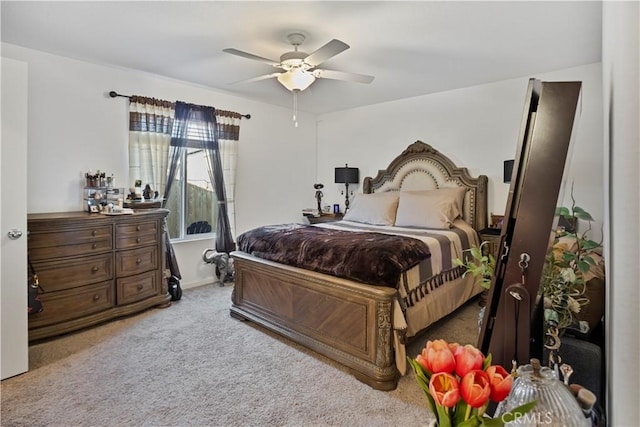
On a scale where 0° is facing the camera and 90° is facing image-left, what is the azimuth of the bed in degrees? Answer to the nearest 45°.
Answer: approximately 45°

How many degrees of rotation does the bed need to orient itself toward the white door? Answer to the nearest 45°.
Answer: approximately 45° to its right

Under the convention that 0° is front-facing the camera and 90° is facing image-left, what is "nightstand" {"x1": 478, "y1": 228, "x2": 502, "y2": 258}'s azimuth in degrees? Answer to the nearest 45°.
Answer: approximately 45°

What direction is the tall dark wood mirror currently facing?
to the viewer's left

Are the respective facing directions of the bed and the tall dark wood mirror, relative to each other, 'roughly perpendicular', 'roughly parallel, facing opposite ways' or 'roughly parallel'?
roughly perpendicular

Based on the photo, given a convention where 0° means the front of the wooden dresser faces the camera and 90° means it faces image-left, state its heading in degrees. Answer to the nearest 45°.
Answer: approximately 315°

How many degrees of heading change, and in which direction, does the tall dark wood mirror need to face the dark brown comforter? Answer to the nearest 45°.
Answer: approximately 45° to its right

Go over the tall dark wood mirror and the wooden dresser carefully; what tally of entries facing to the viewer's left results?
1

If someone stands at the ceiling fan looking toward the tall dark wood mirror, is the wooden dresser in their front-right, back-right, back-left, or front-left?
back-right

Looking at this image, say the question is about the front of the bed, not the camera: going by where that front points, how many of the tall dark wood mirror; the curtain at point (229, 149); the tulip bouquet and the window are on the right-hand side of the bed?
2
